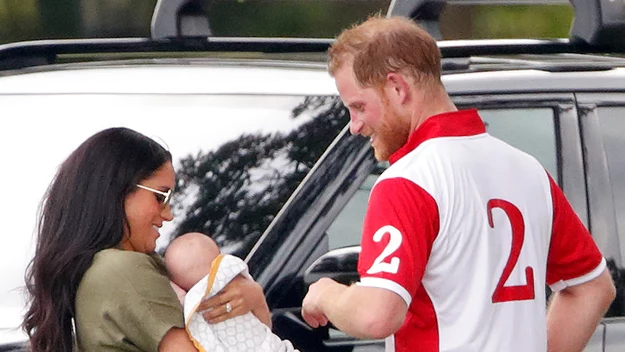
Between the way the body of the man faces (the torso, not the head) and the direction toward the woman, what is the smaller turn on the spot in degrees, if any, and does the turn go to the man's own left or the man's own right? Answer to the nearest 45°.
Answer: approximately 45° to the man's own left

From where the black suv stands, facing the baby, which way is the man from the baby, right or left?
left

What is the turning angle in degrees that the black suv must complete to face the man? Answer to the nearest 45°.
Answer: approximately 90° to its left

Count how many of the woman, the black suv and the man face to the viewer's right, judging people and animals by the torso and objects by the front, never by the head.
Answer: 1

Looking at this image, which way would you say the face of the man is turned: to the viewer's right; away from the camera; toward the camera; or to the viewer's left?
to the viewer's left

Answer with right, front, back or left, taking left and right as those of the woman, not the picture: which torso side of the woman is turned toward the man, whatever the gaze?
front

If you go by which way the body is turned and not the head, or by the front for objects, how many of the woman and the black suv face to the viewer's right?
1

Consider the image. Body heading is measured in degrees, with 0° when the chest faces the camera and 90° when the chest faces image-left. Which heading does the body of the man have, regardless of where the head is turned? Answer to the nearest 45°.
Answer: approximately 135°

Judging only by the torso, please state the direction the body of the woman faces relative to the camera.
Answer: to the viewer's right

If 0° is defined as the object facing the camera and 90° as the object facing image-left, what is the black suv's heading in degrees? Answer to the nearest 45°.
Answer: approximately 45°

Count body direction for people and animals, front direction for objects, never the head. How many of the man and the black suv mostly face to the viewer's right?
0

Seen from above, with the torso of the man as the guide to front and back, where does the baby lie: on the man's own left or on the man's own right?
on the man's own left

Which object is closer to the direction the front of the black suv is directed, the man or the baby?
the baby
